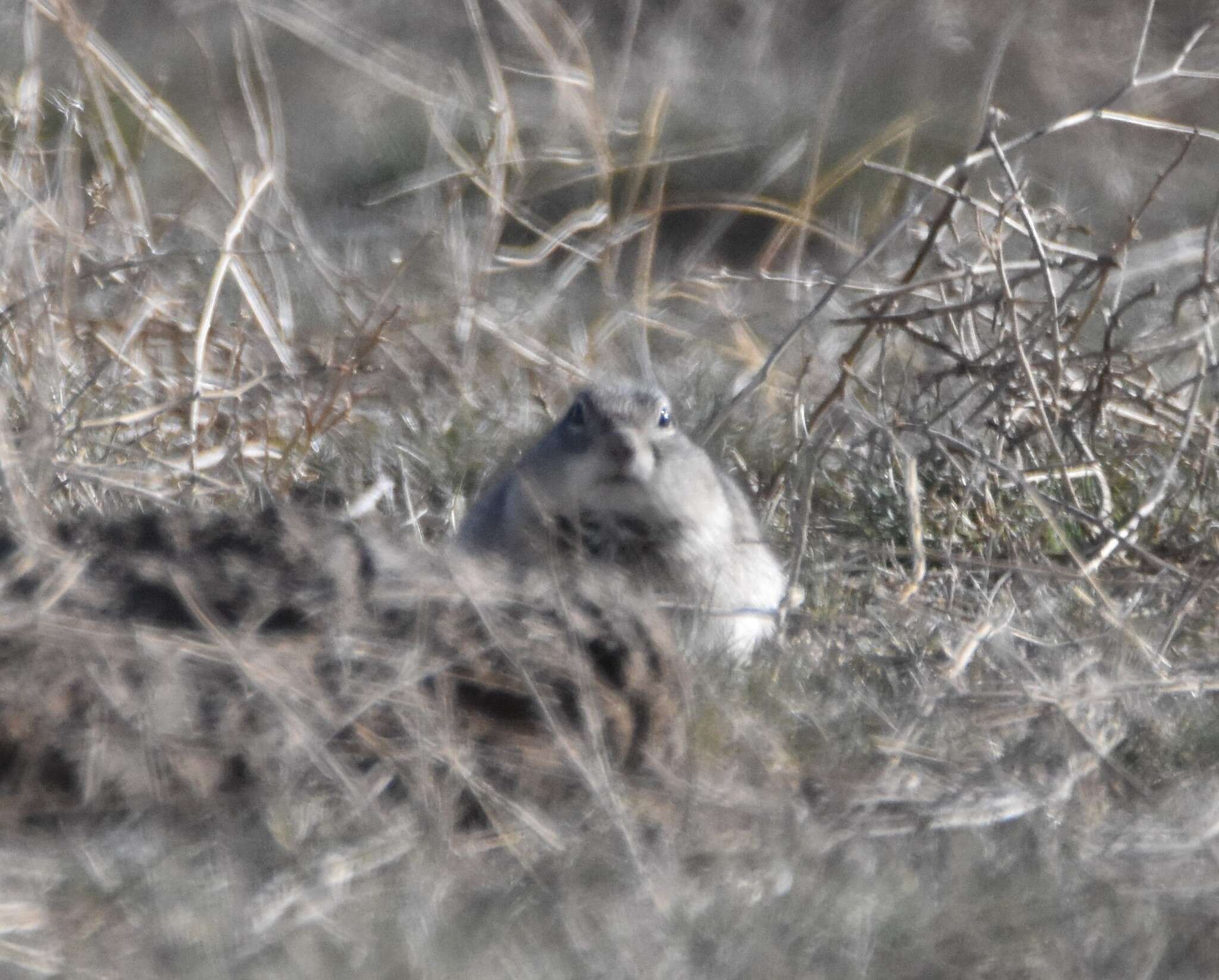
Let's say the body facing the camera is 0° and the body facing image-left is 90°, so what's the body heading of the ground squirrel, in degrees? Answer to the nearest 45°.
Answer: approximately 0°
